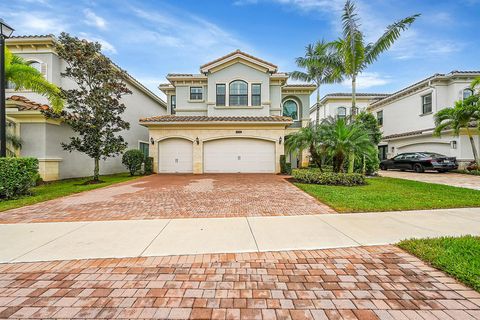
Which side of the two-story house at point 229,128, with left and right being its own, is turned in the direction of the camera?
front

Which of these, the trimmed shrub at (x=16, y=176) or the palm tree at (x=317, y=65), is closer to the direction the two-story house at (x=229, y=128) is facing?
the trimmed shrub

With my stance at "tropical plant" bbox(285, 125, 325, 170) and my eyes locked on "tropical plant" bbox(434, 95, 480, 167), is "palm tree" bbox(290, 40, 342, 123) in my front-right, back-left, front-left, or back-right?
front-left

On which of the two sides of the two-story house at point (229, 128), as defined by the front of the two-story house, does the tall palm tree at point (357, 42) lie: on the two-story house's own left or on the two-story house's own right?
on the two-story house's own left

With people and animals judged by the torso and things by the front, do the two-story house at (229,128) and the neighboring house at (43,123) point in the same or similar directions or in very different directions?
same or similar directions

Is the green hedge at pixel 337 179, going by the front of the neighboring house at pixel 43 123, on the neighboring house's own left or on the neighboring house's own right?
on the neighboring house's own left

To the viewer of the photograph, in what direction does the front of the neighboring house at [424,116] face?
facing the viewer and to the left of the viewer

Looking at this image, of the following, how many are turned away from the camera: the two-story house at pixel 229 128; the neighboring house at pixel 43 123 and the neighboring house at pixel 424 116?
0

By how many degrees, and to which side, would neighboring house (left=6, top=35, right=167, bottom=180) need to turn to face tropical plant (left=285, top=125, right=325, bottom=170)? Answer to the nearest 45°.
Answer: approximately 90° to its left
